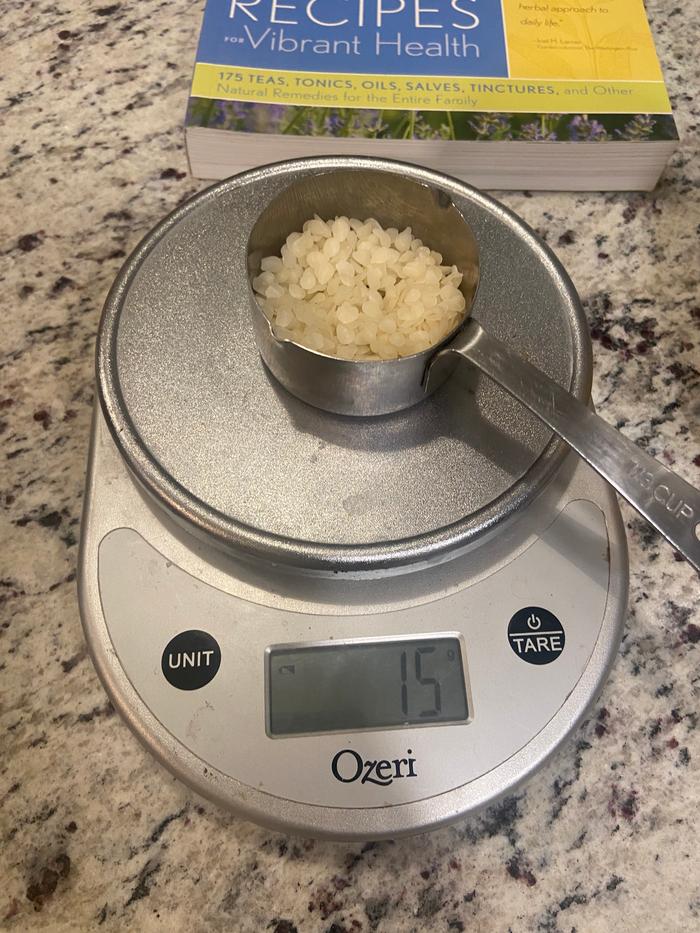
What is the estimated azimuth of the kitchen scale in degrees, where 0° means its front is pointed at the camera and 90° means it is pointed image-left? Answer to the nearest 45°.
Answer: approximately 0°
